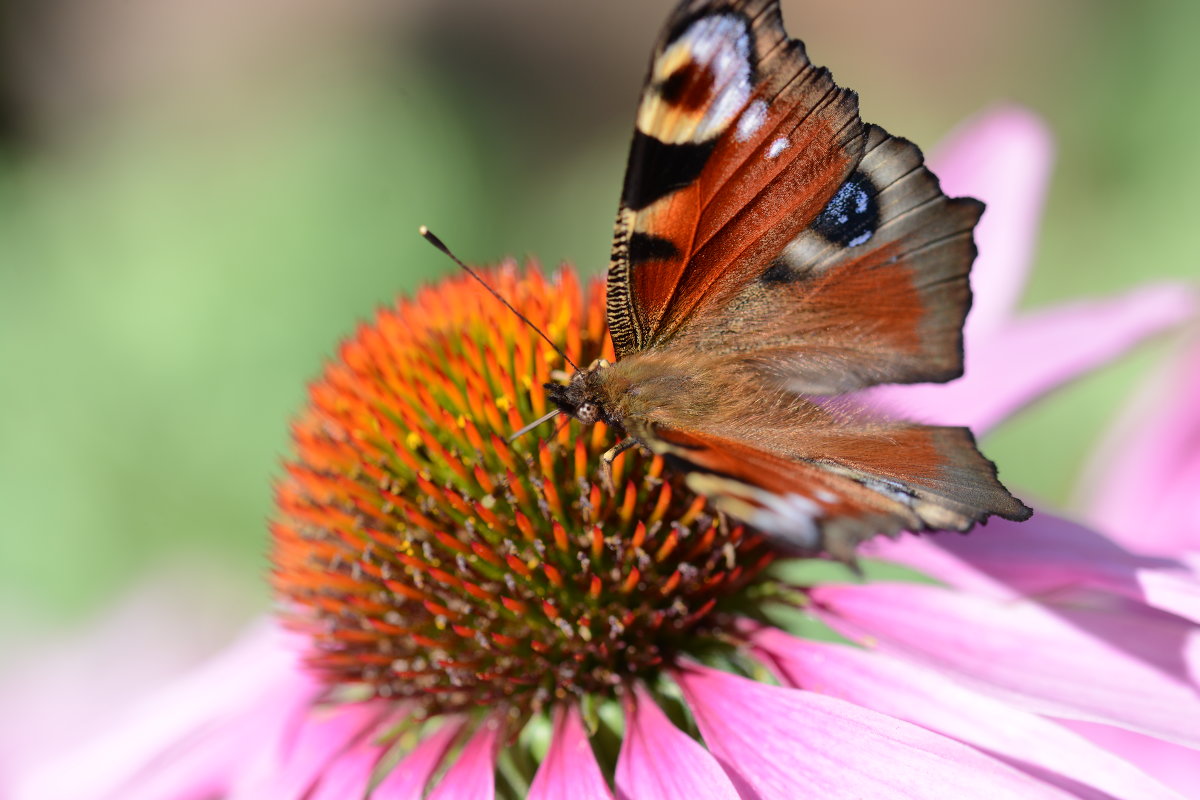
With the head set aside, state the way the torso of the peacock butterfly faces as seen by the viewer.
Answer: to the viewer's left
